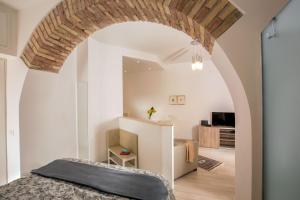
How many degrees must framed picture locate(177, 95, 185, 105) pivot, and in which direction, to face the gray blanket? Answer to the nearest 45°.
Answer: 0° — it already faces it

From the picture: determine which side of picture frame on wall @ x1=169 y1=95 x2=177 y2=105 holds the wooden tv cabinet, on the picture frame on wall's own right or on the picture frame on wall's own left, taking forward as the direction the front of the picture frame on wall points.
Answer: on the picture frame on wall's own left

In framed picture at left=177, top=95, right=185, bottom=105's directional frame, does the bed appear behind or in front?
in front

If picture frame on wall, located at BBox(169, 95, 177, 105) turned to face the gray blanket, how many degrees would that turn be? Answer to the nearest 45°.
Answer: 0° — it already faces it

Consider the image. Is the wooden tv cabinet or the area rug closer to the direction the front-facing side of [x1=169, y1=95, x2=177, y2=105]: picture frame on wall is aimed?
the area rug

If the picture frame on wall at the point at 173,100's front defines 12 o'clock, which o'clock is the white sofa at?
The white sofa is roughly at 12 o'clock from the picture frame on wall.

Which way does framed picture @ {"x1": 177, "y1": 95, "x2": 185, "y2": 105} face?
toward the camera

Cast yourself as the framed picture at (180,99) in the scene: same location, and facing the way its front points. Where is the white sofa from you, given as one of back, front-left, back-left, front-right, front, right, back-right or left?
front

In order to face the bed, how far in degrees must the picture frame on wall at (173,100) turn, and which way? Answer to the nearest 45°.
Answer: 0° — it already faces it

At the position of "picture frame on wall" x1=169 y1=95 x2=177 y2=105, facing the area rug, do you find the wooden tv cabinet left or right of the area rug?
left
